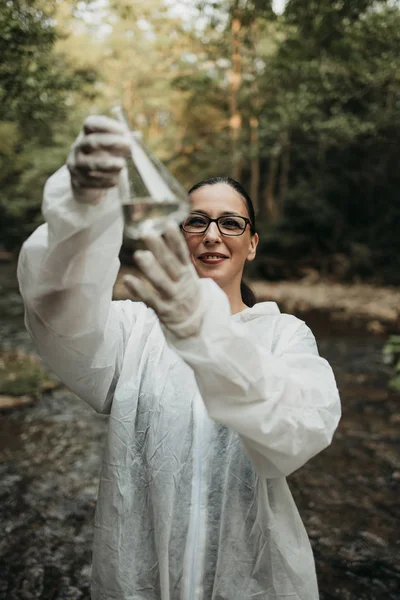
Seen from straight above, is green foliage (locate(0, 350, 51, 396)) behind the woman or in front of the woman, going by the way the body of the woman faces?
behind

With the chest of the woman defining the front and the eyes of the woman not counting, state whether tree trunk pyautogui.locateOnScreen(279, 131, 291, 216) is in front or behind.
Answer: behind

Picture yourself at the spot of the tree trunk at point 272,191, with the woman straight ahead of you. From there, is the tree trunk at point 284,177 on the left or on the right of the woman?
left

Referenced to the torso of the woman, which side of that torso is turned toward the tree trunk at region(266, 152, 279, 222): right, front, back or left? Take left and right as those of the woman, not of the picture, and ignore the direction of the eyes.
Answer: back

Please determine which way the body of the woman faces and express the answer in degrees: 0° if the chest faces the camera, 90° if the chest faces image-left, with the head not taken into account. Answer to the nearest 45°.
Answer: approximately 0°

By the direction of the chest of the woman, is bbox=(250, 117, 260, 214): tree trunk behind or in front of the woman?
behind

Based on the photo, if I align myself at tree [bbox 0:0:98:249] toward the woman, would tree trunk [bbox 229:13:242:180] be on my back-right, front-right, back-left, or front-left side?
back-left

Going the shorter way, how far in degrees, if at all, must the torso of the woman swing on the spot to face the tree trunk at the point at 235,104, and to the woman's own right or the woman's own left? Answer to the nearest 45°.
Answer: approximately 180°
